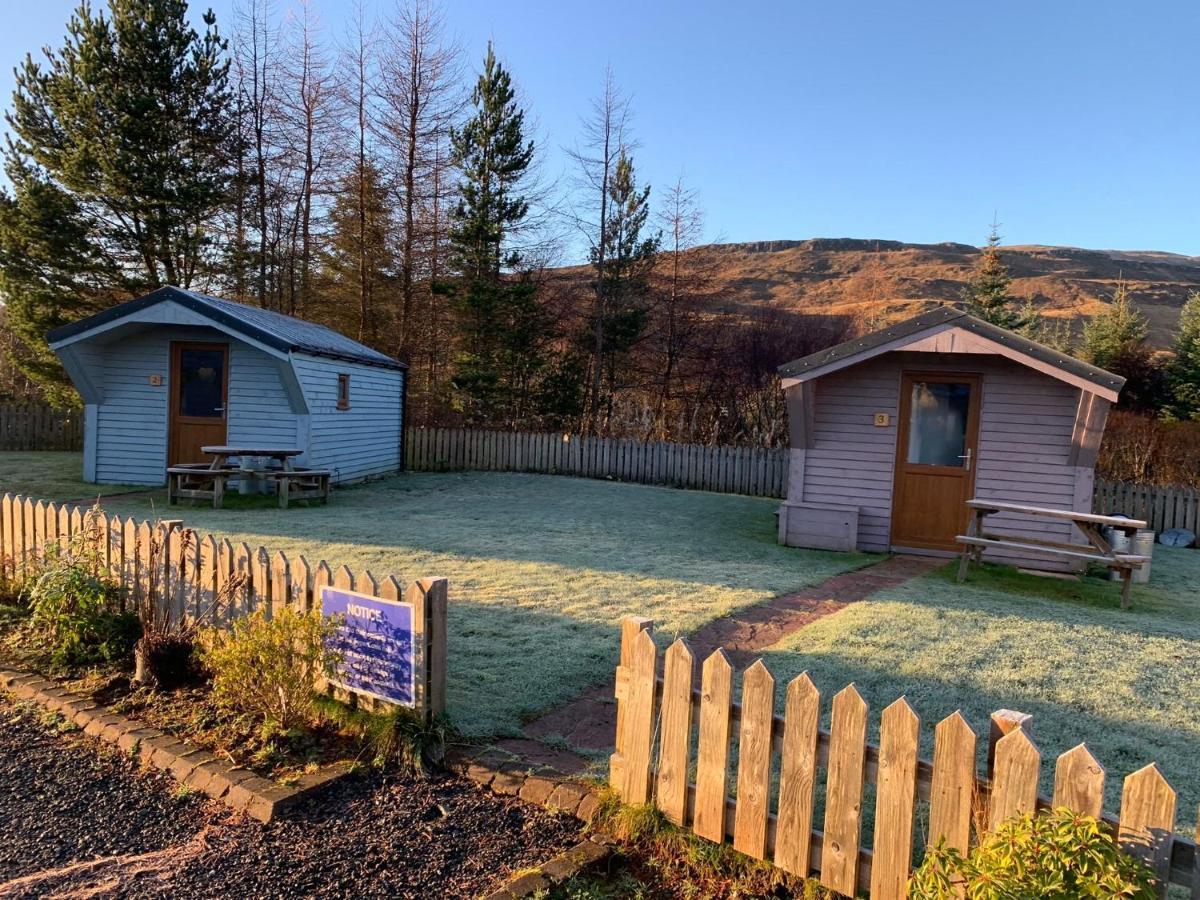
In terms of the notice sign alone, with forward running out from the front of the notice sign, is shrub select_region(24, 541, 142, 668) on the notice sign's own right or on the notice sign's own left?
on the notice sign's own right

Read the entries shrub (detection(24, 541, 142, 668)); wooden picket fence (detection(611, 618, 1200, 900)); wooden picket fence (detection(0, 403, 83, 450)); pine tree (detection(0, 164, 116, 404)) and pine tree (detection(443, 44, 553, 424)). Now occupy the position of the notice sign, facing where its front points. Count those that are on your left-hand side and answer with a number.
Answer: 1

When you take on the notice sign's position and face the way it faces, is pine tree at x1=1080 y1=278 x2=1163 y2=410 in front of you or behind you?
behind

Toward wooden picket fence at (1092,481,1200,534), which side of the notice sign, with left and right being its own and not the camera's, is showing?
back

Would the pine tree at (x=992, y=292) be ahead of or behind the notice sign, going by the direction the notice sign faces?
behind

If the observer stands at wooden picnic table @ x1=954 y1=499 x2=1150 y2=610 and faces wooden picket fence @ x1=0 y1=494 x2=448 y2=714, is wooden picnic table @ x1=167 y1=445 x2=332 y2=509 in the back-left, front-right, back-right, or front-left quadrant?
front-right

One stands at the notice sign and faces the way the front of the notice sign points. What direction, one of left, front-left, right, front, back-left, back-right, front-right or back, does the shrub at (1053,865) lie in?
left

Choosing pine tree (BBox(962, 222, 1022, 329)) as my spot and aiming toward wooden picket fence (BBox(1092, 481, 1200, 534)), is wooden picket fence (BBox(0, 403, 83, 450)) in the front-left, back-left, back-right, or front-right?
front-right

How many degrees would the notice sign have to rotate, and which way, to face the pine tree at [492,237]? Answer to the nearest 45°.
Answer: approximately 135° to its right

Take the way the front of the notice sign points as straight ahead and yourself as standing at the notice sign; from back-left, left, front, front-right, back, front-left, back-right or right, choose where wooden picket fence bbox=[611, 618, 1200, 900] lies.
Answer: left

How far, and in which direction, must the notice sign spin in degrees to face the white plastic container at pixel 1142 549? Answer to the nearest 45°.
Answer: approximately 135° to its left

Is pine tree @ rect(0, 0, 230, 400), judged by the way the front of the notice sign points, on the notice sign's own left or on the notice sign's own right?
on the notice sign's own right

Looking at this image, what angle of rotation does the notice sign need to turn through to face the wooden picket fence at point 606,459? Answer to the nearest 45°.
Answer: approximately 135° to its right

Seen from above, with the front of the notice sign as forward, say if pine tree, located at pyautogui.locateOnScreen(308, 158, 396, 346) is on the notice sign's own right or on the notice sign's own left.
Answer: on the notice sign's own right
